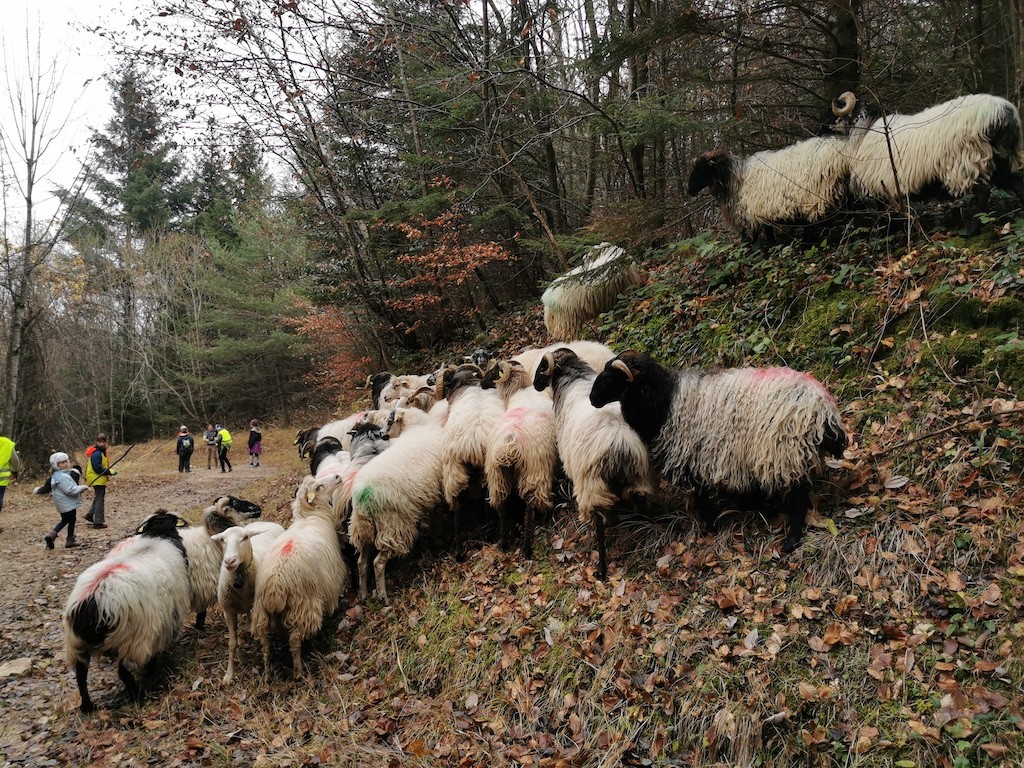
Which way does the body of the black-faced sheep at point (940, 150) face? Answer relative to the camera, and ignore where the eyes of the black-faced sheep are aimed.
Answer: to the viewer's left

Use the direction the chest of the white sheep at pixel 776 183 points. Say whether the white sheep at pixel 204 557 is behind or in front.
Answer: in front

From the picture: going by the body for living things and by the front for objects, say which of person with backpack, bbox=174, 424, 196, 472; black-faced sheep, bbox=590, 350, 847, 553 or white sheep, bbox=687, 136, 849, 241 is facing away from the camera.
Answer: the person with backpack

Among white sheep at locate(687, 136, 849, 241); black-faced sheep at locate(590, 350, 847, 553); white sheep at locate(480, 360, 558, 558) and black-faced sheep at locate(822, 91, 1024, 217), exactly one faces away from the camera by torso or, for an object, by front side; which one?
white sheep at locate(480, 360, 558, 558)

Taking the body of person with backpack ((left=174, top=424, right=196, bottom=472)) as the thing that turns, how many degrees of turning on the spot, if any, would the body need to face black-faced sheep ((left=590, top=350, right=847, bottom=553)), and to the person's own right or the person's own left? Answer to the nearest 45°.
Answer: approximately 180°

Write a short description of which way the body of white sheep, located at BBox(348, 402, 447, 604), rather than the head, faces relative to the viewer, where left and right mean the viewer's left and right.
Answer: facing away from the viewer and to the right of the viewer

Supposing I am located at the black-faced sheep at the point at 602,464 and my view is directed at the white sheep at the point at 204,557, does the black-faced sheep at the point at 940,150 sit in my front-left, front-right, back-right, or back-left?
back-right

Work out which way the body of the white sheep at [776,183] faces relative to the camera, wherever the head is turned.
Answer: to the viewer's left

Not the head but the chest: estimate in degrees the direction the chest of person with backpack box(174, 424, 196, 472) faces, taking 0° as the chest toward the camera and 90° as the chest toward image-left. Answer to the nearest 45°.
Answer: approximately 180°

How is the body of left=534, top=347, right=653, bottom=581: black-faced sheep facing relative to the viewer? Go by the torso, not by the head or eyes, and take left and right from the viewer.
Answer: facing away from the viewer and to the left of the viewer

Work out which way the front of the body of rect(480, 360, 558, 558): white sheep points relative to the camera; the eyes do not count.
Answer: away from the camera

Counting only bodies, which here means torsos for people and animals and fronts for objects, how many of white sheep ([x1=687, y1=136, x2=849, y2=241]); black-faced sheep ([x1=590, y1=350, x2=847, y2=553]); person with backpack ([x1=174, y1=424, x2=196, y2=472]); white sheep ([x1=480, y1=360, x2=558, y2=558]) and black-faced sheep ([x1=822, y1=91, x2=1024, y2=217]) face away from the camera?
2

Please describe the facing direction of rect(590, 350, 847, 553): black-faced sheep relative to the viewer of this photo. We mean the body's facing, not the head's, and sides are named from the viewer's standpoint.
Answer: facing to the left of the viewer

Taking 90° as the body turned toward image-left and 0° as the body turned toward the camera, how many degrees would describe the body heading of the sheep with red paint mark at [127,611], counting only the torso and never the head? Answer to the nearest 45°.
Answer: approximately 225°
